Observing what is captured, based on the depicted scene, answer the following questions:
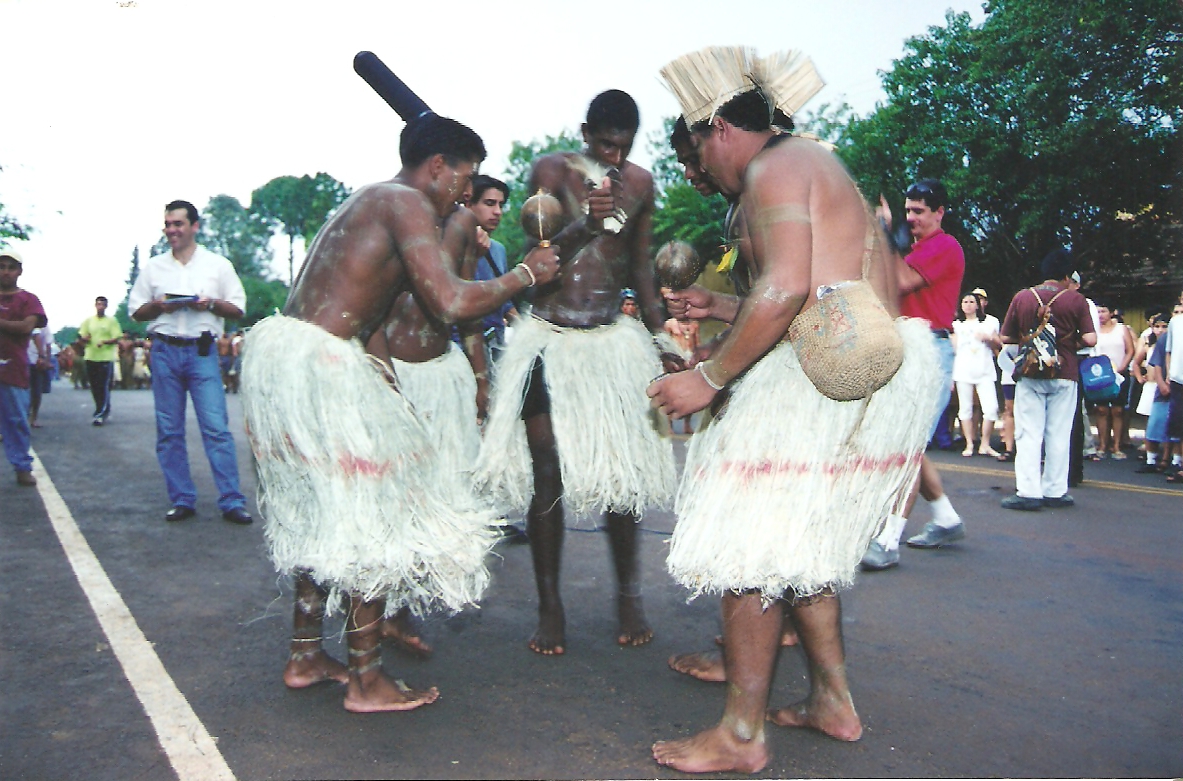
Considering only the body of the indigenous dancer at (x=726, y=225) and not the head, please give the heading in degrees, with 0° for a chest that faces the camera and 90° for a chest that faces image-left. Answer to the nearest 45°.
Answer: approximately 90°

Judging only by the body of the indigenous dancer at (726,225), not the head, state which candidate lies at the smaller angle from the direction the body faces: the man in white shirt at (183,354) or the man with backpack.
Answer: the man in white shirt

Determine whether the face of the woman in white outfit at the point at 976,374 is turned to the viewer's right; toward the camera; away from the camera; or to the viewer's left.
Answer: toward the camera

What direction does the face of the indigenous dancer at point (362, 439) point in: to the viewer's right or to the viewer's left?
to the viewer's right

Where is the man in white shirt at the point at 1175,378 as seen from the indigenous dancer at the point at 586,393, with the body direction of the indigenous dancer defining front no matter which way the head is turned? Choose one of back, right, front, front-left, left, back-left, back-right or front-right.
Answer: back-left

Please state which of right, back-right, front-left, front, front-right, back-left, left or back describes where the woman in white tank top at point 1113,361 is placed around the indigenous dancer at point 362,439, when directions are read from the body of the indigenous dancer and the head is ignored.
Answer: front-left

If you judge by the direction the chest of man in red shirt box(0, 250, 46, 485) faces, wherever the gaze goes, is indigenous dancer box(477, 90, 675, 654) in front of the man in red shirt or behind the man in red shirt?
in front

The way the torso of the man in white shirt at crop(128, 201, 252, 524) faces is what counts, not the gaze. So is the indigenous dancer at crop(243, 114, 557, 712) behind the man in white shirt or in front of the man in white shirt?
in front

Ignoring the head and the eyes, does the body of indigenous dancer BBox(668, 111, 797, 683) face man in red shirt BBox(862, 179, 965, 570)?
no

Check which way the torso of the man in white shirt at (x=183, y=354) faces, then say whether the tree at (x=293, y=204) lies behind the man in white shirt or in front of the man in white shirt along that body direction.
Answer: behind

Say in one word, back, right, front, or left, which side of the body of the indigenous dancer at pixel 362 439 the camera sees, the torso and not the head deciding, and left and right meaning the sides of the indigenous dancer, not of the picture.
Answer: right

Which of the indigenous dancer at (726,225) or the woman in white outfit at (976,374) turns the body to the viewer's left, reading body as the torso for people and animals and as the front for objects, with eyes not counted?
the indigenous dancer

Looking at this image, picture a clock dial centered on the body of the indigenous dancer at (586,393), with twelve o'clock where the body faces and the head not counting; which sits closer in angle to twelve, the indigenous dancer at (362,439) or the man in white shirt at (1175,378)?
the indigenous dancer

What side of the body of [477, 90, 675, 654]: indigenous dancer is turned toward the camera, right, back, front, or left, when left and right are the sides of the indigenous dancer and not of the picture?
front

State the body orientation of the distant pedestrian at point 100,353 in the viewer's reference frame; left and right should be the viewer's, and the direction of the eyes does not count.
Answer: facing the viewer

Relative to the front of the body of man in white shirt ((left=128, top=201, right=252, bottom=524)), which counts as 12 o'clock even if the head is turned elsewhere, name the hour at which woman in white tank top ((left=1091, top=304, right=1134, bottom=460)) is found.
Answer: The woman in white tank top is roughly at 9 o'clock from the man in white shirt.

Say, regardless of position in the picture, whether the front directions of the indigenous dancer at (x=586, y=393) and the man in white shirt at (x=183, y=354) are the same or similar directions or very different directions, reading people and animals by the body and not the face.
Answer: same or similar directions
